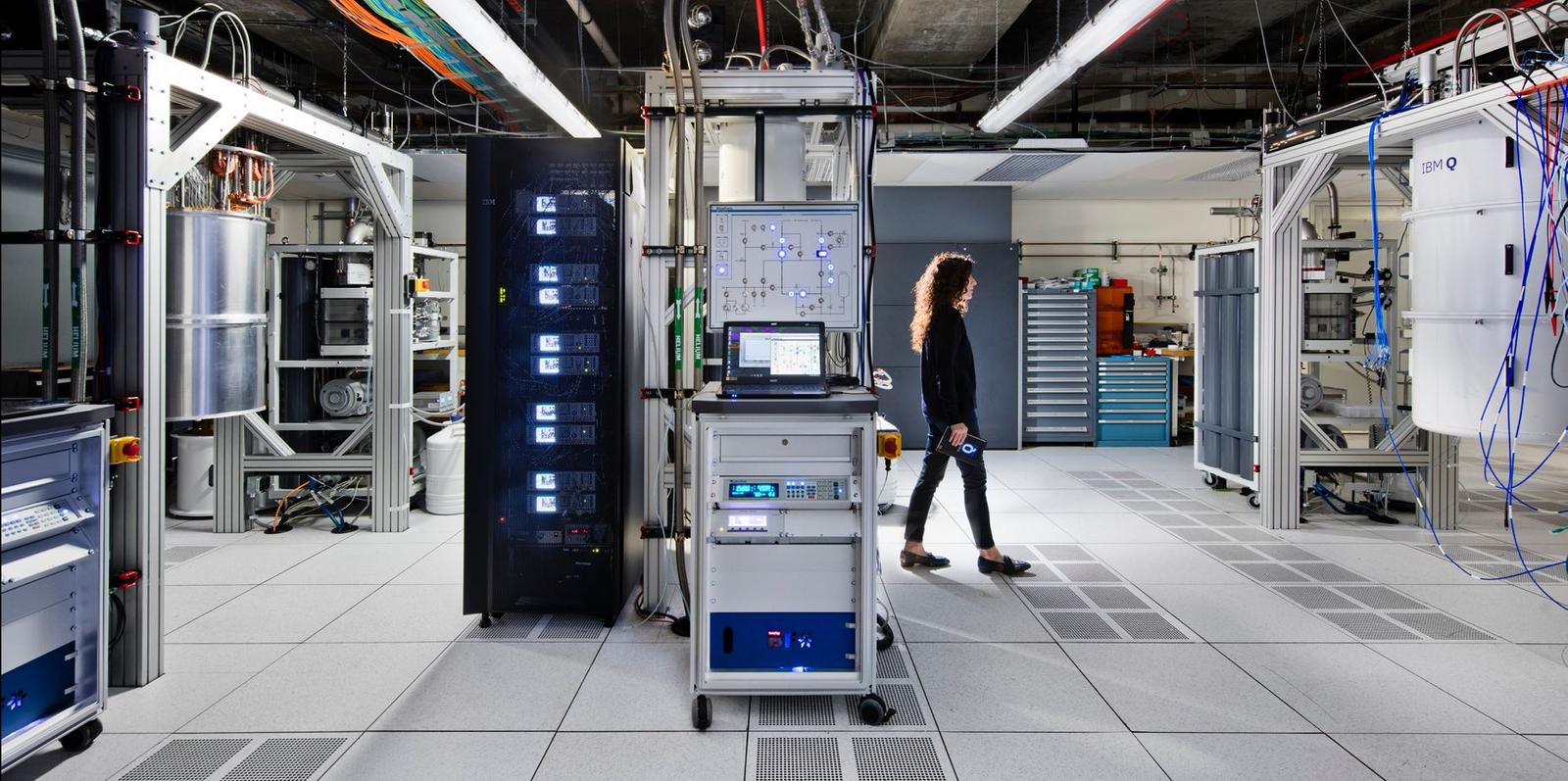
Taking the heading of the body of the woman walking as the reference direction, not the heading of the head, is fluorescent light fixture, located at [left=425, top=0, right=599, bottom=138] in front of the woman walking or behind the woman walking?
behind

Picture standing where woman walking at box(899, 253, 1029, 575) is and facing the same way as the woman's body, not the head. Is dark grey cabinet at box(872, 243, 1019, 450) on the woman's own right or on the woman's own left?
on the woman's own left

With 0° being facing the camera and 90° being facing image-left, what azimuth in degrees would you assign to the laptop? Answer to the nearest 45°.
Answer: approximately 0°

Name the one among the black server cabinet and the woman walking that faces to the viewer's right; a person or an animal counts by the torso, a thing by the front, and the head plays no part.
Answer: the woman walking

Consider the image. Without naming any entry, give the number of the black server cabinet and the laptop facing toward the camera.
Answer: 2

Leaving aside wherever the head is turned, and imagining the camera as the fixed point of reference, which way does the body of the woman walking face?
to the viewer's right

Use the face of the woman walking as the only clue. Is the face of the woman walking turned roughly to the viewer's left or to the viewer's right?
to the viewer's right
